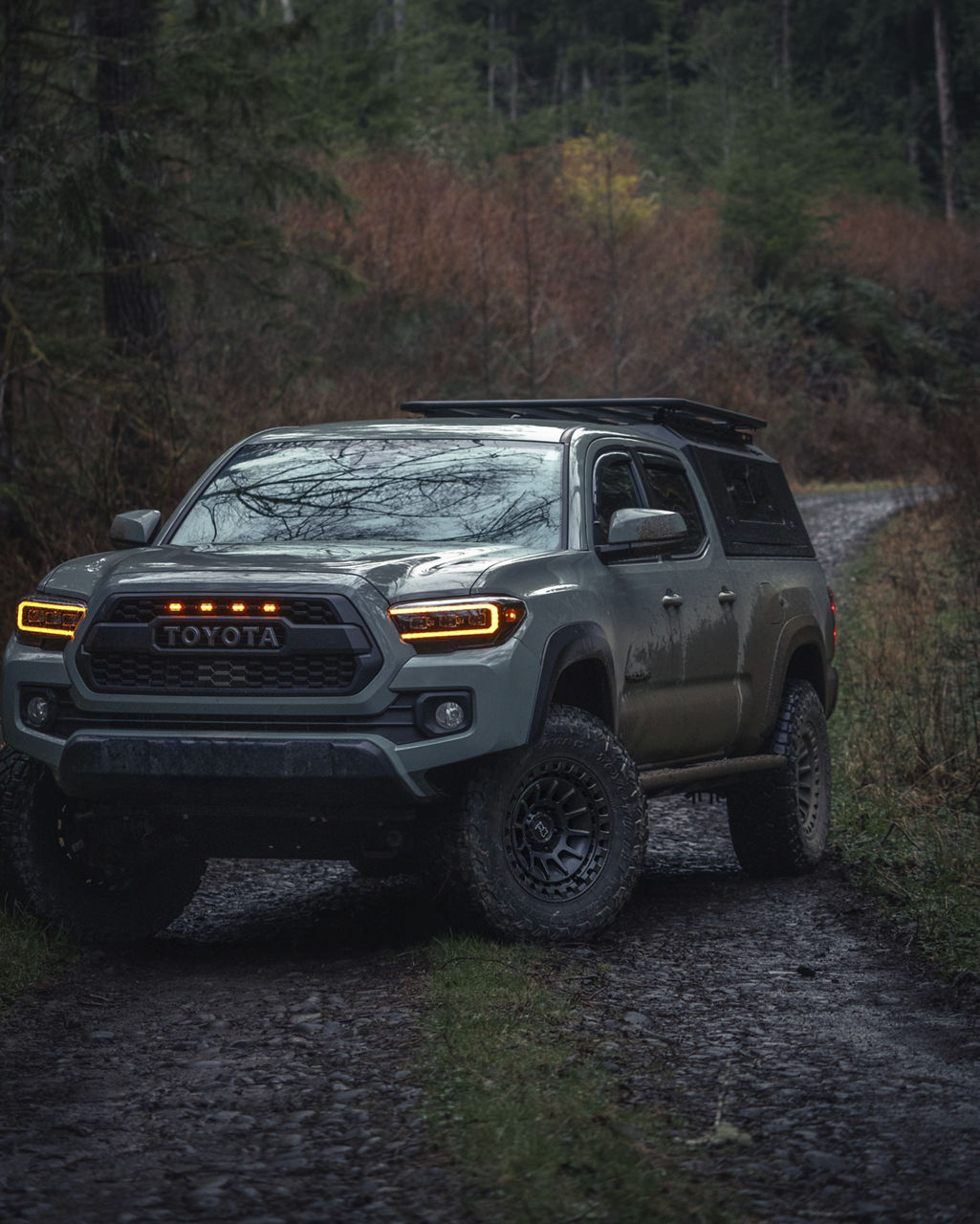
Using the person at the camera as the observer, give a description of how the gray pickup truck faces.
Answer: facing the viewer and to the left of the viewer

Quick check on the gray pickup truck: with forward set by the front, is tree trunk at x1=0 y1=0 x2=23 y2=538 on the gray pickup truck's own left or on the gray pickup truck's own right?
on the gray pickup truck's own right

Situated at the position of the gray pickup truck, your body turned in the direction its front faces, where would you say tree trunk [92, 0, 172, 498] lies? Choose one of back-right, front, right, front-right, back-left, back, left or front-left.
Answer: back-right
